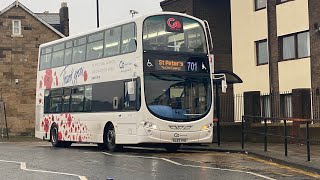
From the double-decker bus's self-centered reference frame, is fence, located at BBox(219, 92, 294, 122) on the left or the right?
on its left

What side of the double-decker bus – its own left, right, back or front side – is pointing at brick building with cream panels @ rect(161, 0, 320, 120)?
left

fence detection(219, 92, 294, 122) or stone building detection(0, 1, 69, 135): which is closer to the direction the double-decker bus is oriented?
the fence

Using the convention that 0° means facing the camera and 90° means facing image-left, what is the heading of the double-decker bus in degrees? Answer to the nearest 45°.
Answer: approximately 315°

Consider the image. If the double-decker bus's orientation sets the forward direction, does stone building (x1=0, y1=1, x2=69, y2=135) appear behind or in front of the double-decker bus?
behind
